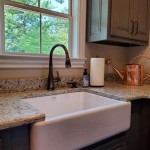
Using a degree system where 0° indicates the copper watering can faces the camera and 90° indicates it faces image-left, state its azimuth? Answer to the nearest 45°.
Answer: approximately 90°

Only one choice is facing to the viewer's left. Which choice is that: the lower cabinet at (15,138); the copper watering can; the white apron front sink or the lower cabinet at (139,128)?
the copper watering can

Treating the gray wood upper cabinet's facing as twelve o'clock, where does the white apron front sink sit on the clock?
The white apron front sink is roughly at 2 o'clock from the gray wood upper cabinet.

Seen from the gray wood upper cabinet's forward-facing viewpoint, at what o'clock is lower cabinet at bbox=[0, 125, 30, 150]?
The lower cabinet is roughly at 2 o'clock from the gray wood upper cabinet.

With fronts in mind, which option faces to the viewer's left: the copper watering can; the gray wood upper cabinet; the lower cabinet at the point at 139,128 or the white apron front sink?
the copper watering can

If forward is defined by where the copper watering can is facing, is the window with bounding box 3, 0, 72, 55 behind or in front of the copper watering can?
in front

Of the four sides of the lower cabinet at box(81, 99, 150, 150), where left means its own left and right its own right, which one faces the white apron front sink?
right

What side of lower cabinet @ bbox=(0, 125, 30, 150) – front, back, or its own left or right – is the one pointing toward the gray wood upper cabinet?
left
